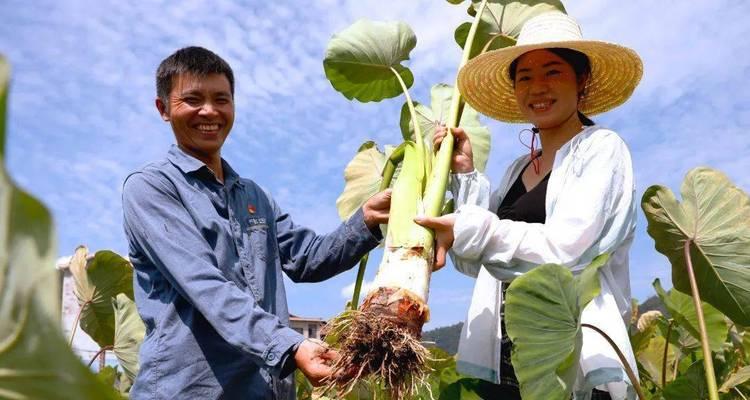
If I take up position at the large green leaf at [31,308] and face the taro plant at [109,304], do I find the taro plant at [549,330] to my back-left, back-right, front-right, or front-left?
front-right

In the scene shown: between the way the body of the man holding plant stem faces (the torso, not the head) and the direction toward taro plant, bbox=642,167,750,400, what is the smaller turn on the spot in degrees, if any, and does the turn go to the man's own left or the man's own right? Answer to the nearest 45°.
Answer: approximately 45° to the man's own left

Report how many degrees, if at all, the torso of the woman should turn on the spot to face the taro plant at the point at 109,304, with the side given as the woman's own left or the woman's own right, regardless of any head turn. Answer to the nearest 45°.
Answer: approximately 90° to the woman's own right

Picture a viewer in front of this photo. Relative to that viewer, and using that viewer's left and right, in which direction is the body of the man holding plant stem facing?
facing the viewer and to the right of the viewer

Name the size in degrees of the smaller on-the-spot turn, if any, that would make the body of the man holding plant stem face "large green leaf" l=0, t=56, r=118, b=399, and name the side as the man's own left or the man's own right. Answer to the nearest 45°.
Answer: approximately 45° to the man's own right

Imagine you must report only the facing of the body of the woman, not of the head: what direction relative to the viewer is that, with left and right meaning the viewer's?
facing the viewer and to the left of the viewer

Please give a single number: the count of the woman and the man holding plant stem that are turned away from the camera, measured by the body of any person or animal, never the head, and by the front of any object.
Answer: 0
